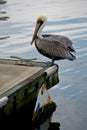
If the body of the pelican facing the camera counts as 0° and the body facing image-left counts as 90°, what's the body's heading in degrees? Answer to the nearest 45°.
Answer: approximately 90°
